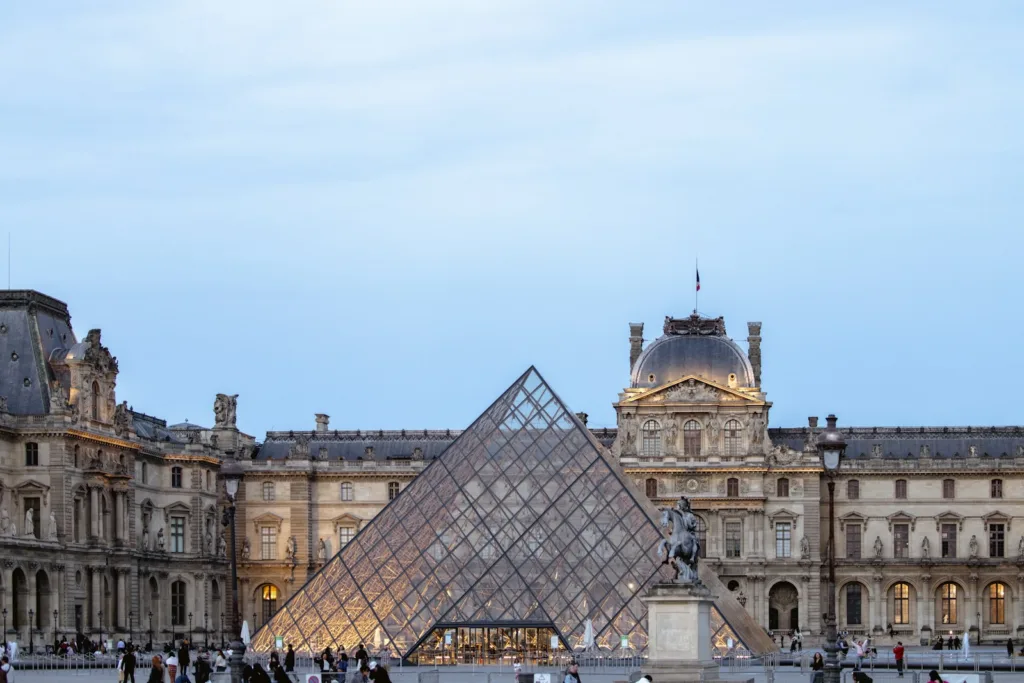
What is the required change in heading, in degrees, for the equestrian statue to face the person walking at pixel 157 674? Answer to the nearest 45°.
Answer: approximately 45° to its right

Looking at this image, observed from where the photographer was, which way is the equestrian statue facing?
facing the viewer and to the left of the viewer
